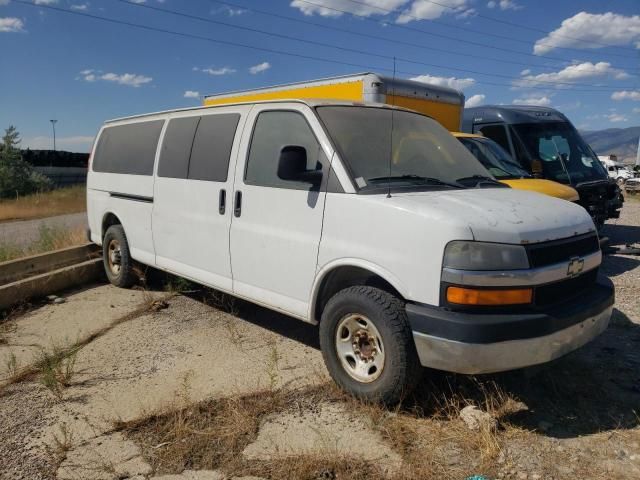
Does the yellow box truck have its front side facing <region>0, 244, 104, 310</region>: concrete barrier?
no

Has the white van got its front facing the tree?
no

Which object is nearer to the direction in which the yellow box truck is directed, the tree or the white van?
the white van

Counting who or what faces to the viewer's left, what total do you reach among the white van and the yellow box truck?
0

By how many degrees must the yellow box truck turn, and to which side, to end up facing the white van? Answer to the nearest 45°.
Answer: approximately 45° to its right

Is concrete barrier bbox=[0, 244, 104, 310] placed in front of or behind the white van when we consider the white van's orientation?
behind

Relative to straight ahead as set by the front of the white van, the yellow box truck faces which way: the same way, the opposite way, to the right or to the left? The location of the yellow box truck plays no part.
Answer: the same way

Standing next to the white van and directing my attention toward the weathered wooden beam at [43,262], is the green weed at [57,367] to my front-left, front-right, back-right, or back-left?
front-left

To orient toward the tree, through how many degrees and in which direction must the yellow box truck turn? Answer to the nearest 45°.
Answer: approximately 180°

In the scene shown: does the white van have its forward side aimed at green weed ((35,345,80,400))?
no

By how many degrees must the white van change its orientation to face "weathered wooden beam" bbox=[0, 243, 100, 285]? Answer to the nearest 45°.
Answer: approximately 180°

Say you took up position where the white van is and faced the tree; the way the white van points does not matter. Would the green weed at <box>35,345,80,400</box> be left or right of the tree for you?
left

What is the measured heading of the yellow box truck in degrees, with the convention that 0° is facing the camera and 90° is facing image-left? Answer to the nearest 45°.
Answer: approximately 315°

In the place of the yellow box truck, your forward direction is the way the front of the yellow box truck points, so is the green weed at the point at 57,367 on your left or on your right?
on your right
